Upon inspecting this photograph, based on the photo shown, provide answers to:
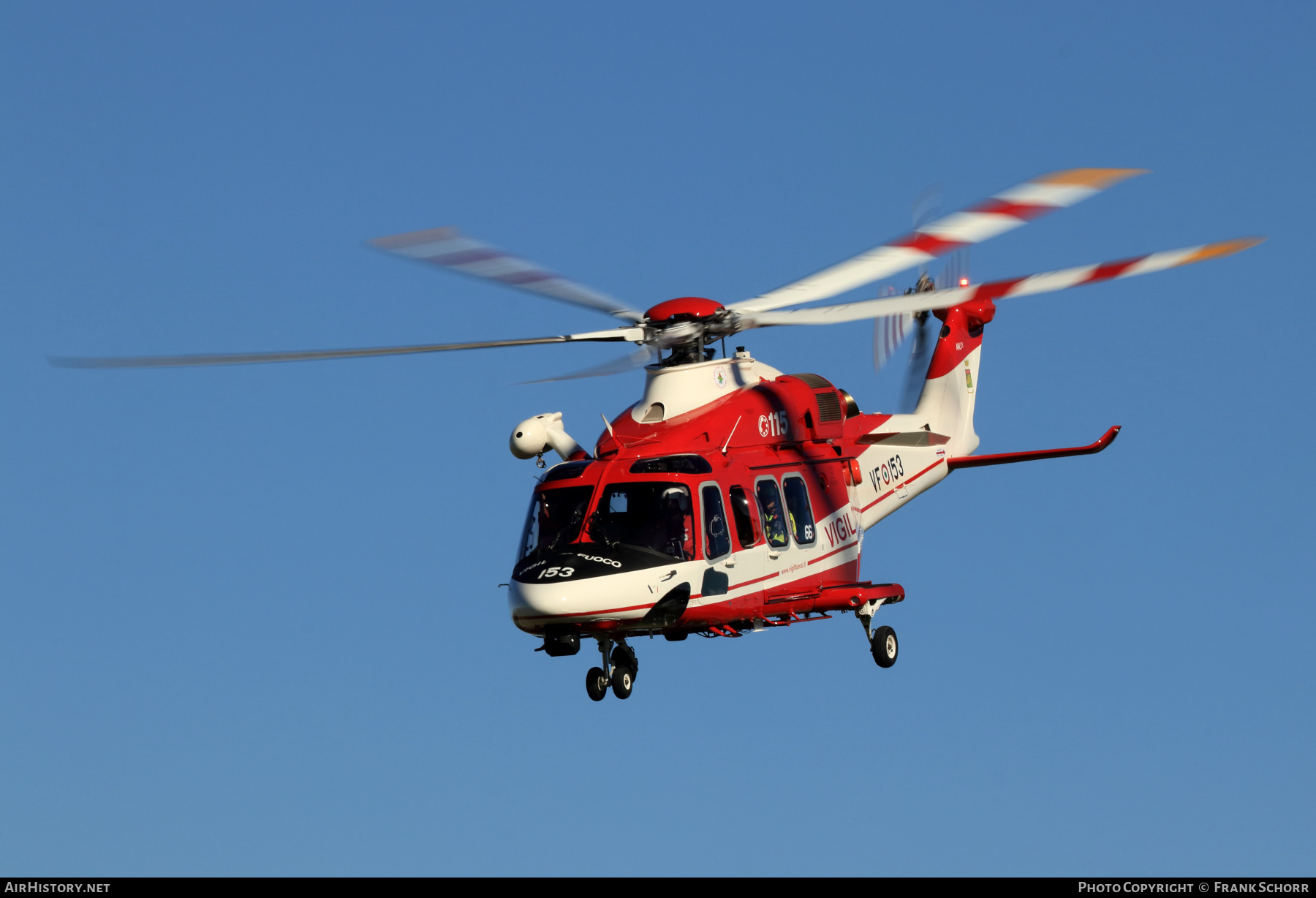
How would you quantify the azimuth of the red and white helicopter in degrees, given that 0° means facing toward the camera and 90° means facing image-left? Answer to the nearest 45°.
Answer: approximately 45°
